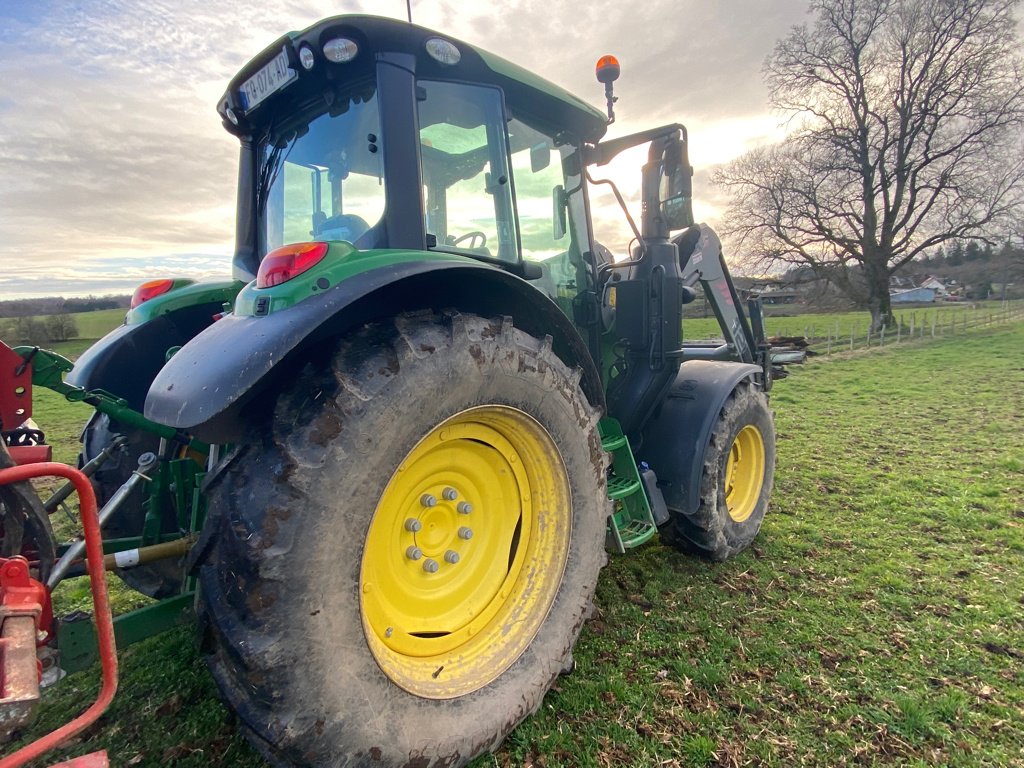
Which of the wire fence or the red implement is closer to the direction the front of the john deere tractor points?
the wire fence

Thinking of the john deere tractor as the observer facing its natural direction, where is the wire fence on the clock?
The wire fence is roughly at 12 o'clock from the john deere tractor.

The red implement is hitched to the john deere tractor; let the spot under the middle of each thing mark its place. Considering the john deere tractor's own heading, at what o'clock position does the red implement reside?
The red implement is roughly at 6 o'clock from the john deere tractor.

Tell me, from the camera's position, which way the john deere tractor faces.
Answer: facing away from the viewer and to the right of the viewer
